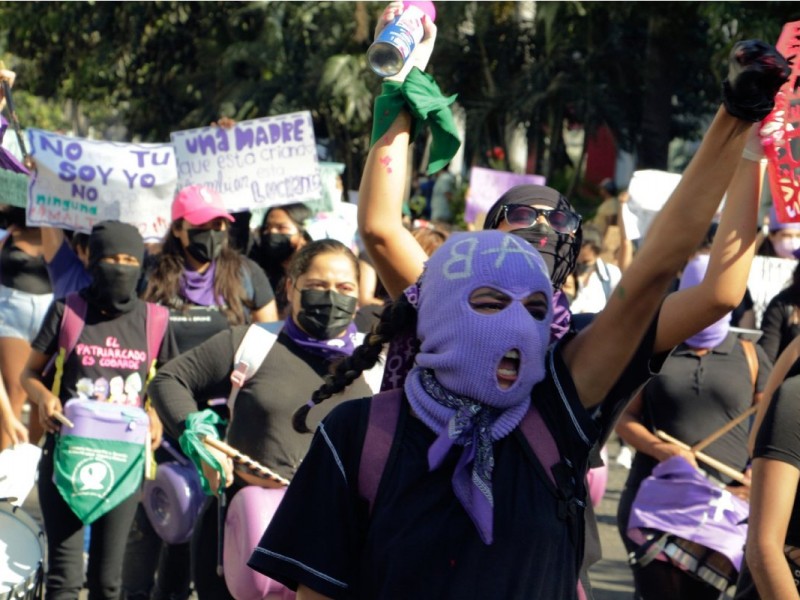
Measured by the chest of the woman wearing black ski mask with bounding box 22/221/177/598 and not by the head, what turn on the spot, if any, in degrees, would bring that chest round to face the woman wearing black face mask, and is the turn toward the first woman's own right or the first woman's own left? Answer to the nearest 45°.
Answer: approximately 45° to the first woman's own left

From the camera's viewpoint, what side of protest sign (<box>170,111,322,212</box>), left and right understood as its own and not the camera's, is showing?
front

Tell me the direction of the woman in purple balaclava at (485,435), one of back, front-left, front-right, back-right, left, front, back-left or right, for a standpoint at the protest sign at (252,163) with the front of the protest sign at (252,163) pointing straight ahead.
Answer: front

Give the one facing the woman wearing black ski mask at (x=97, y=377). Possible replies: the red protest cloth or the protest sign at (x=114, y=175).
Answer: the protest sign

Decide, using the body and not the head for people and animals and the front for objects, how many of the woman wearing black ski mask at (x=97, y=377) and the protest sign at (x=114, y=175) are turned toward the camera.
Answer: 2

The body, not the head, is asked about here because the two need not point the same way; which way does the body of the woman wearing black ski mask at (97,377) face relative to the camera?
toward the camera

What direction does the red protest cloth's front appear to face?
toward the camera

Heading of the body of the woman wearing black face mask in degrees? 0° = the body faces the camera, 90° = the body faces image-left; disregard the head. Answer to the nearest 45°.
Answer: approximately 315°

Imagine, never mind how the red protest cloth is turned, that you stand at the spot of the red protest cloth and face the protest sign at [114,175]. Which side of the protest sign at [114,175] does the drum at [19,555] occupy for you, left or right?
left

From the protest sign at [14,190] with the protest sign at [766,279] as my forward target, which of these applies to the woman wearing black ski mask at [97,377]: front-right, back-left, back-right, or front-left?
front-right
